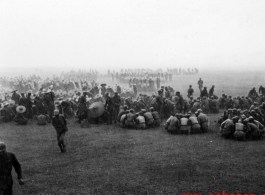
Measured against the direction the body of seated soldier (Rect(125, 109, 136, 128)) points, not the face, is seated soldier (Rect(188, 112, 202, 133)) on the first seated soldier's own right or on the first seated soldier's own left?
on the first seated soldier's own right

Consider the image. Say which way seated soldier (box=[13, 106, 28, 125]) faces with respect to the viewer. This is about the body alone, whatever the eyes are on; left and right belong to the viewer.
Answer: facing away from the viewer

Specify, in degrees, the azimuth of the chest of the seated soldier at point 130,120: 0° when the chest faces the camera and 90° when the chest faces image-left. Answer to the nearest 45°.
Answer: approximately 180°

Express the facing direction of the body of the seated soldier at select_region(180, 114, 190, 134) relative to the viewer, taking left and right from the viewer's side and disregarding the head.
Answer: facing away from the viewer

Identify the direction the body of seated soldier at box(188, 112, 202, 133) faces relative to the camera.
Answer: away from the camera

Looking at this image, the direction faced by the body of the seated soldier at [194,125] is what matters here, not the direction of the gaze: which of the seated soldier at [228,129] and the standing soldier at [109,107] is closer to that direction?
the standing soldier

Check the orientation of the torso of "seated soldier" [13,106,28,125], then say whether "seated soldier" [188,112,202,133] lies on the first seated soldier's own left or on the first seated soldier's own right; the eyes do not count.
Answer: on the first seated soldier's own right

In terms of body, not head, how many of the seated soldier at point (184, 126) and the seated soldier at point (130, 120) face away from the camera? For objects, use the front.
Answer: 2

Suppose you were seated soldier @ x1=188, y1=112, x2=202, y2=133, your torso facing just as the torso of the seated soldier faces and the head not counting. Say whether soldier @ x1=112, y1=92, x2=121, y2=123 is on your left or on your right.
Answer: on your left

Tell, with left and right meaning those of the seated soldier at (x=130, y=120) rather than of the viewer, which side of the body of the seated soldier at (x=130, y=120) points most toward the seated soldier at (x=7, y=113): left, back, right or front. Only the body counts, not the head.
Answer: left

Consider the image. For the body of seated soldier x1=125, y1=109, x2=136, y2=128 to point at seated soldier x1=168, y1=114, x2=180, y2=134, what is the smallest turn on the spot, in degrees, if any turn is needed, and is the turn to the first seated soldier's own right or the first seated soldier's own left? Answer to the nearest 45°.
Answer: approximately 135° to the first seated soldier's own right
